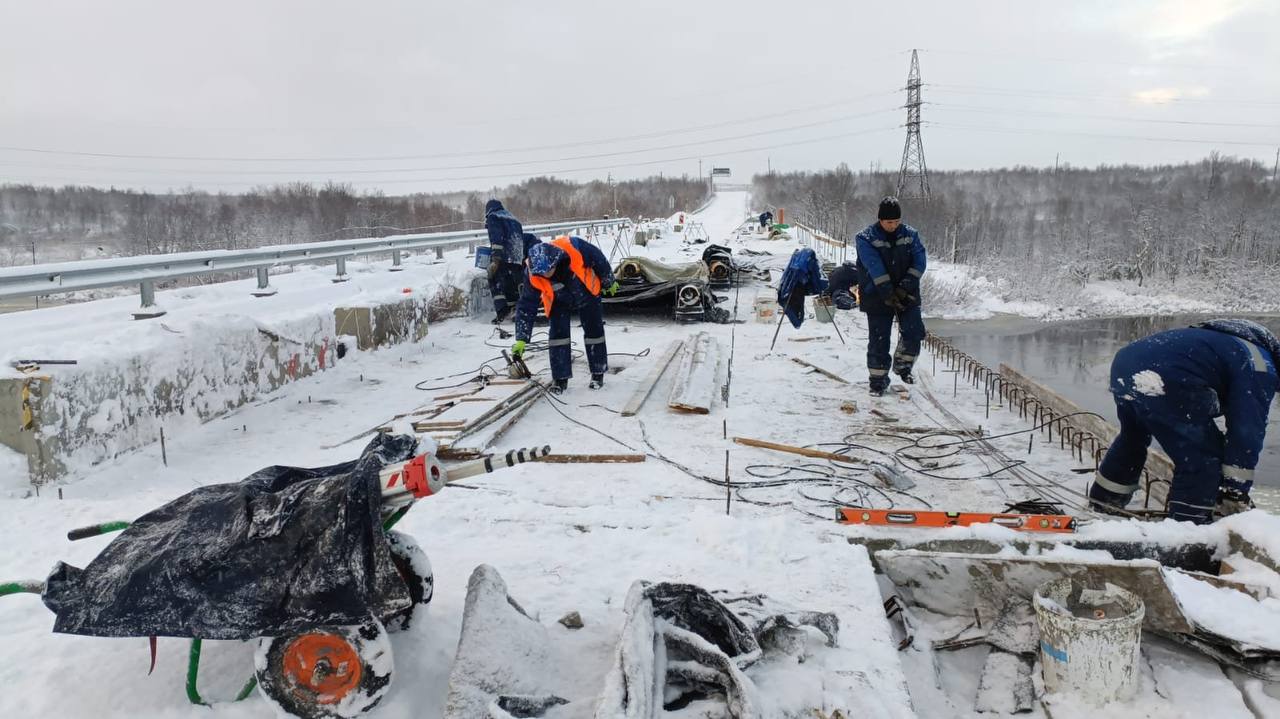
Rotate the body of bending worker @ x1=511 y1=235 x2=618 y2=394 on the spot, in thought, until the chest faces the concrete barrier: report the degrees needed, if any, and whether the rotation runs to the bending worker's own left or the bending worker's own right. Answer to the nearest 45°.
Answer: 0° — they already face it

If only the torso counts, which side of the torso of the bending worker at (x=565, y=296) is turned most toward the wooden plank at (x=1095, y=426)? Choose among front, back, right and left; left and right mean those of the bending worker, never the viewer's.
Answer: left

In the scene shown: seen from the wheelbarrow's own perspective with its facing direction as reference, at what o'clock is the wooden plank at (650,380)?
The wooden plank is roughly at 10 o'clock from the wheelbarrow.

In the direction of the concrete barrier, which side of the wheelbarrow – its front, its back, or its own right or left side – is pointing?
left

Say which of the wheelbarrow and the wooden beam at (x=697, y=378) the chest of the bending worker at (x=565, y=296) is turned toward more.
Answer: the wheelbarrow

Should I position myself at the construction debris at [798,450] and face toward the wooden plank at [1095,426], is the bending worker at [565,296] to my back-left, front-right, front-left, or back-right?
back-left

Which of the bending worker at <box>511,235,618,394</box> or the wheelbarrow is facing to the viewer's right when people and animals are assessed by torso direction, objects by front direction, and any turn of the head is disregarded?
the wheelbarrow

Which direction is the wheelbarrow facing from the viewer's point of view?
to the viewer's right

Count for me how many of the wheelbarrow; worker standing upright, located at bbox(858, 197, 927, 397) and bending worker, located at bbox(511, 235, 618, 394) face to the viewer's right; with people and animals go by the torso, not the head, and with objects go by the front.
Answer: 1

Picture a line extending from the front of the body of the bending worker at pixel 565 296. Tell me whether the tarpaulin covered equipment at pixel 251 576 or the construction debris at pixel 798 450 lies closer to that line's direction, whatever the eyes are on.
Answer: the tarpaulin covered equipment
